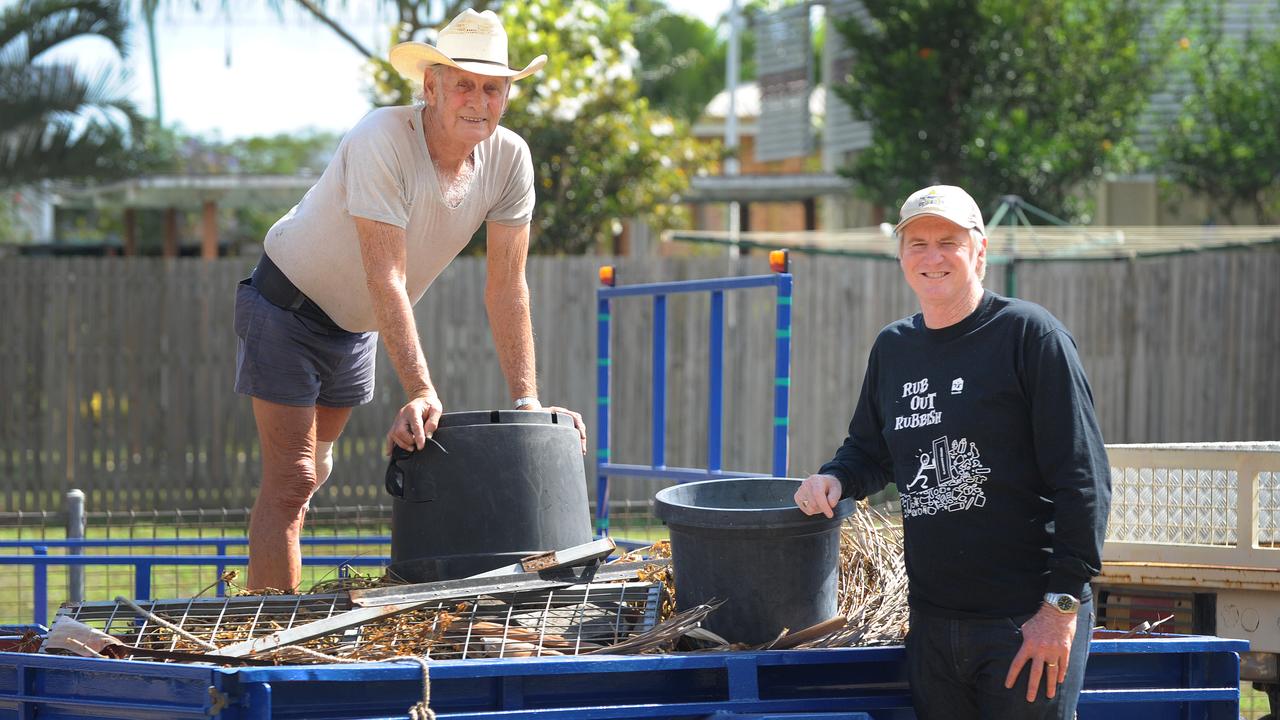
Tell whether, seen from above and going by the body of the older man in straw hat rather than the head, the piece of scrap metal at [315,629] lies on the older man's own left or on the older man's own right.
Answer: on the older man's own right

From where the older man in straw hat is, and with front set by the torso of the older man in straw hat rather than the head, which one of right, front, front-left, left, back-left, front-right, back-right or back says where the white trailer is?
front-left

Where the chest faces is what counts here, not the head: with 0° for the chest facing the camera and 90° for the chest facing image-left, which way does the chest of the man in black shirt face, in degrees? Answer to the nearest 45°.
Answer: approximately 45°

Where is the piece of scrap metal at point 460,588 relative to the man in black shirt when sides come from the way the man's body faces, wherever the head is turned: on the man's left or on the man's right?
on the man's right

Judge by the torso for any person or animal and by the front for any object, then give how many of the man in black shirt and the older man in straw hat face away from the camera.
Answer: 0

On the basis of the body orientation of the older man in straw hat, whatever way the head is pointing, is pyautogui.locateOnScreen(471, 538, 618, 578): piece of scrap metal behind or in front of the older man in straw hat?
in front

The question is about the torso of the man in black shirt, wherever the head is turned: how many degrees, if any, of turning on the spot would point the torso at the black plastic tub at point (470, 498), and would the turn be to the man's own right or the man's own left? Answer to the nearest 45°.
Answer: approximately 45° to the man's own right

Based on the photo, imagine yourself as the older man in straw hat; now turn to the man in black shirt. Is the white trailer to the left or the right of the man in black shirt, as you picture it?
left

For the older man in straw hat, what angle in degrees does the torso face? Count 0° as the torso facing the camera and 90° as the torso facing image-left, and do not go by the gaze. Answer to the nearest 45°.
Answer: approximately 315°
